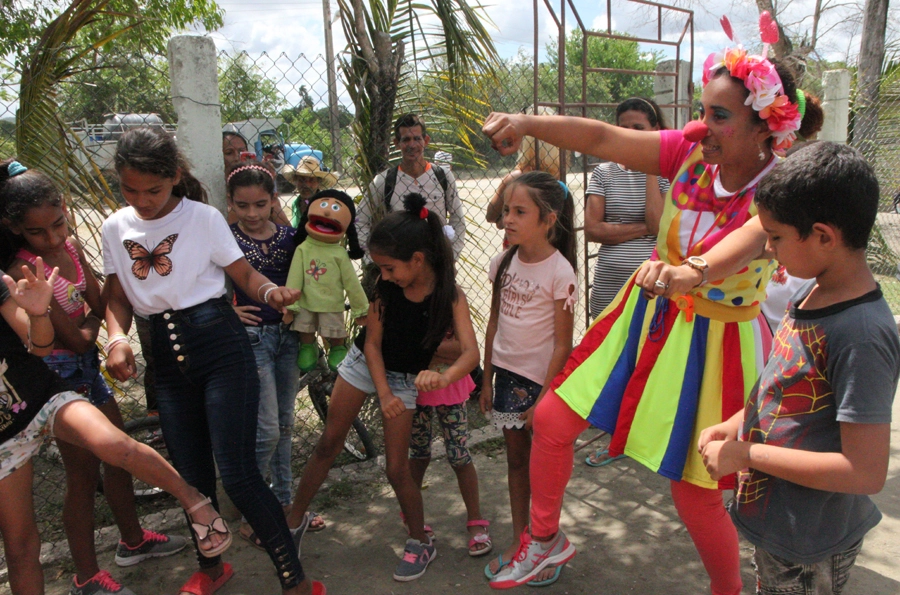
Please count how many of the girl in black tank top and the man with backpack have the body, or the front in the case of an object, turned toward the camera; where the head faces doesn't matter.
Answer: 2

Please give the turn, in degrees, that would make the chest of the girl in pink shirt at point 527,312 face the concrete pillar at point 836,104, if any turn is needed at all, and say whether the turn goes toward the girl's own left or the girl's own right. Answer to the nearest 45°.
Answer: approximately 180°

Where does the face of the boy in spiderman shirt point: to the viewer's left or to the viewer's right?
to the viewer's left

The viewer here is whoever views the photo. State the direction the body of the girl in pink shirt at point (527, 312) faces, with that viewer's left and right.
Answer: facing the viewer and to the left of the viewer

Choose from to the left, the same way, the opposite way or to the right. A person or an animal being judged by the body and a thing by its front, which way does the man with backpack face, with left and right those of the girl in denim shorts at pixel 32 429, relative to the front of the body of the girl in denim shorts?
to the right

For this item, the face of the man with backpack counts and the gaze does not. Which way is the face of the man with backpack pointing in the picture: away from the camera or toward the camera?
toward the camera

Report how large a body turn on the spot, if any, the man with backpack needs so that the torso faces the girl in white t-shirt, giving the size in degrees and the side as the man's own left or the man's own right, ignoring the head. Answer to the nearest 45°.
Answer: approximately 45° to the man's own right

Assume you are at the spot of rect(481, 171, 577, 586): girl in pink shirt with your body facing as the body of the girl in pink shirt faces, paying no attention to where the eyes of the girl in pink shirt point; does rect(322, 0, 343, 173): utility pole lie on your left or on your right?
on your right

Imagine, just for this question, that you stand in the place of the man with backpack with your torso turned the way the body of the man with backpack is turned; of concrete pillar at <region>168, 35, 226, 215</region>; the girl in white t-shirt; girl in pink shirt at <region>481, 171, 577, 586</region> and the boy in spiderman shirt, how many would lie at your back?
0

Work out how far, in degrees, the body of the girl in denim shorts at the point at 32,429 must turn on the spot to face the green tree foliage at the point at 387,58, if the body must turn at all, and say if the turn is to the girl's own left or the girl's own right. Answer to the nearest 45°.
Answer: approximately 90° to the girl's own left

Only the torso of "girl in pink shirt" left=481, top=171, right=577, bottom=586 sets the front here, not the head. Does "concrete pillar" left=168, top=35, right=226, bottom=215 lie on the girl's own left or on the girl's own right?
on the girl's own right

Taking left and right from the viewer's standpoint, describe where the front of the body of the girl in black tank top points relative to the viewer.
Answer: facing the viewer

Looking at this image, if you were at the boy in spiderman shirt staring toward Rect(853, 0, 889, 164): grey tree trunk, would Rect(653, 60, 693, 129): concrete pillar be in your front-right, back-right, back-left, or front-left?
front-left

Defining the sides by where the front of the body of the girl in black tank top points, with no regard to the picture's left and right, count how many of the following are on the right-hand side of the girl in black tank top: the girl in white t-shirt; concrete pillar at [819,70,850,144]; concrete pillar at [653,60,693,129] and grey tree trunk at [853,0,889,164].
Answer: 1

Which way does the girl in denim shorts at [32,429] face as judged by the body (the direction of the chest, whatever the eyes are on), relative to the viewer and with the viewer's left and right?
facing the viewer and to the right of the viewer

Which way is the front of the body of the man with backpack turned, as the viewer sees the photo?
toward the camera
